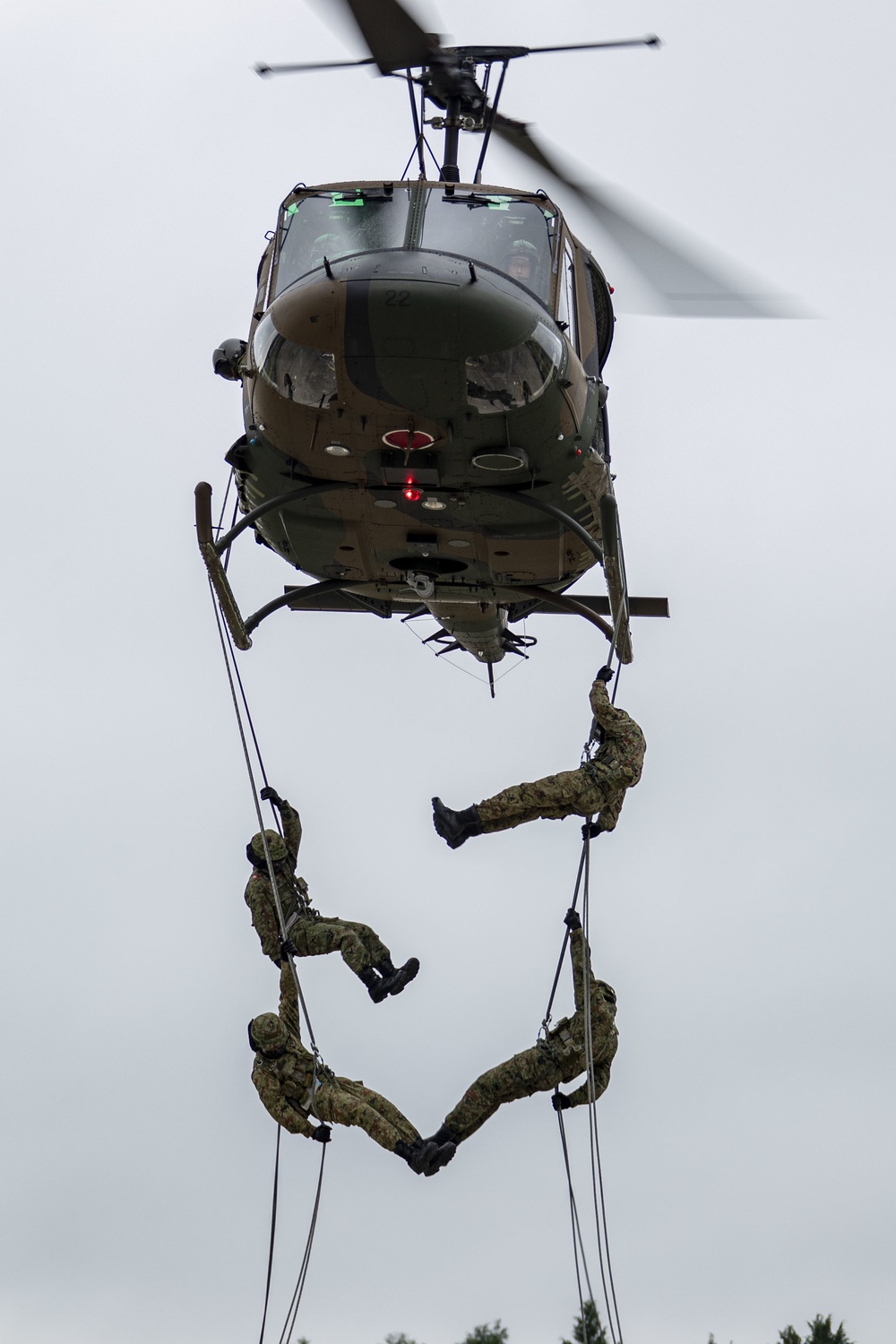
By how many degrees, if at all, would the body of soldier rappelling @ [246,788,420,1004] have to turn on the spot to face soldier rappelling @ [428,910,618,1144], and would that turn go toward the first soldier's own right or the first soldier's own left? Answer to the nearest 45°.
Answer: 0° — they already face them

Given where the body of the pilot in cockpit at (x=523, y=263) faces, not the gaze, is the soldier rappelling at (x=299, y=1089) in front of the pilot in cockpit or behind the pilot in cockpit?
behind

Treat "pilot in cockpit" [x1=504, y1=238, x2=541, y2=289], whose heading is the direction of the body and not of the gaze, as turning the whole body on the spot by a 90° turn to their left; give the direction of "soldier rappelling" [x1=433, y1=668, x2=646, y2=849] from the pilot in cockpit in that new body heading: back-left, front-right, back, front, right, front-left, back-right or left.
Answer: left

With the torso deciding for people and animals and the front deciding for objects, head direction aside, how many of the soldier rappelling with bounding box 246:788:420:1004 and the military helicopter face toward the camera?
1

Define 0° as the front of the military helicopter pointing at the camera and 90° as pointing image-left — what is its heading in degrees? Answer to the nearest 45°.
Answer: approximately 0°

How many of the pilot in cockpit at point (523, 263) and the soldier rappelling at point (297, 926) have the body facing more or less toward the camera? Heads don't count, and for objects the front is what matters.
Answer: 1

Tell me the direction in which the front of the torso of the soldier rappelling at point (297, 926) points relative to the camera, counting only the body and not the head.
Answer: to the viewer's right

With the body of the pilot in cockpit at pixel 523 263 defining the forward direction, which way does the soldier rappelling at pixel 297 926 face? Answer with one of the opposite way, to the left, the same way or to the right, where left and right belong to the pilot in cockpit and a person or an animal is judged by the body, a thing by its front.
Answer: to the left

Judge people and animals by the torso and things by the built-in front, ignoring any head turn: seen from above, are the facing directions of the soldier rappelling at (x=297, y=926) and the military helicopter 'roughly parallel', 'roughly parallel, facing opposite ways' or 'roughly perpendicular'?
roughly perpendicular
